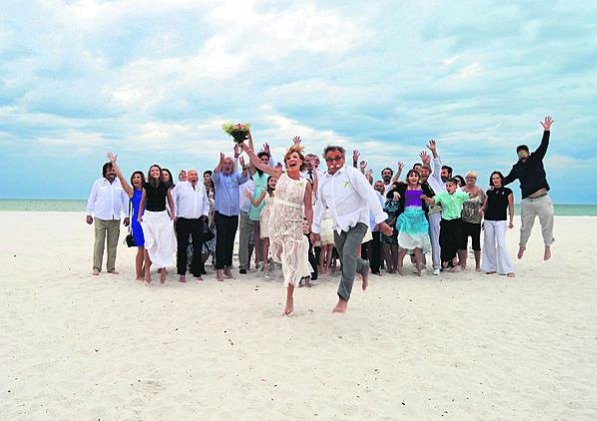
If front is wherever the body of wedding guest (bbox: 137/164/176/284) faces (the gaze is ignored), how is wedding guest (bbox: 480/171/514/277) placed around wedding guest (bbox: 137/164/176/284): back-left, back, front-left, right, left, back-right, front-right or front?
left

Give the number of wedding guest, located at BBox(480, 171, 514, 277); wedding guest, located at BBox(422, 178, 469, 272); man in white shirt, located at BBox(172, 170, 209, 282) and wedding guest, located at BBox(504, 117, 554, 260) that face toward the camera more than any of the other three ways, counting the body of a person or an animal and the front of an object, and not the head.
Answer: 4

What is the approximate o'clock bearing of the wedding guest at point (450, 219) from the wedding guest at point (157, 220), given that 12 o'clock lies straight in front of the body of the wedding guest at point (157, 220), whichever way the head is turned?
the wedding guest at point (450, 219) is roughly at 9 o'clock from the wedding guest at point (157, 220).

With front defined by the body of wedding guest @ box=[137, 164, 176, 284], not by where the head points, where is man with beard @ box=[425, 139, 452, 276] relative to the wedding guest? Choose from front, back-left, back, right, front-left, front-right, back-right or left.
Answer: left

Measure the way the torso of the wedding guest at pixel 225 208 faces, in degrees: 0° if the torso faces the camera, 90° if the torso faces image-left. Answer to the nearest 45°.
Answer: approximately 0°

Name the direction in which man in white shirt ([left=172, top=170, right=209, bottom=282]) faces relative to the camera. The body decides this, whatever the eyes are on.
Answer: toward the camera

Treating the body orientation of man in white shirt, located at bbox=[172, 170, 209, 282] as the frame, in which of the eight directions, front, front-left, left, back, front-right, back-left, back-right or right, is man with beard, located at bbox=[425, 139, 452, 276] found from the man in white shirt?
left

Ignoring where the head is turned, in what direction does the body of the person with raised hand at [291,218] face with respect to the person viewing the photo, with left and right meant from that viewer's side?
facing the viewer

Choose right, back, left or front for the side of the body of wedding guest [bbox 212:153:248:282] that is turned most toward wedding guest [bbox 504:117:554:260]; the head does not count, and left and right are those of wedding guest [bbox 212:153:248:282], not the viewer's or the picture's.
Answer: left

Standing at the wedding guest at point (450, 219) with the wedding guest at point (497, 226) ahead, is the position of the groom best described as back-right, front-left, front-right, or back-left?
back-right

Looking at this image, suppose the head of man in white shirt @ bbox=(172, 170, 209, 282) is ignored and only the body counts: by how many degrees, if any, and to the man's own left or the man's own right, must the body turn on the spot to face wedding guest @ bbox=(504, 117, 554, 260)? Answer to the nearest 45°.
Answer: approximately 90° to the man's own left

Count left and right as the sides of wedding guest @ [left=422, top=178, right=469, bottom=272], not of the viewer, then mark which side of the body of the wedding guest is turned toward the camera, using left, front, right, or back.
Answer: front
